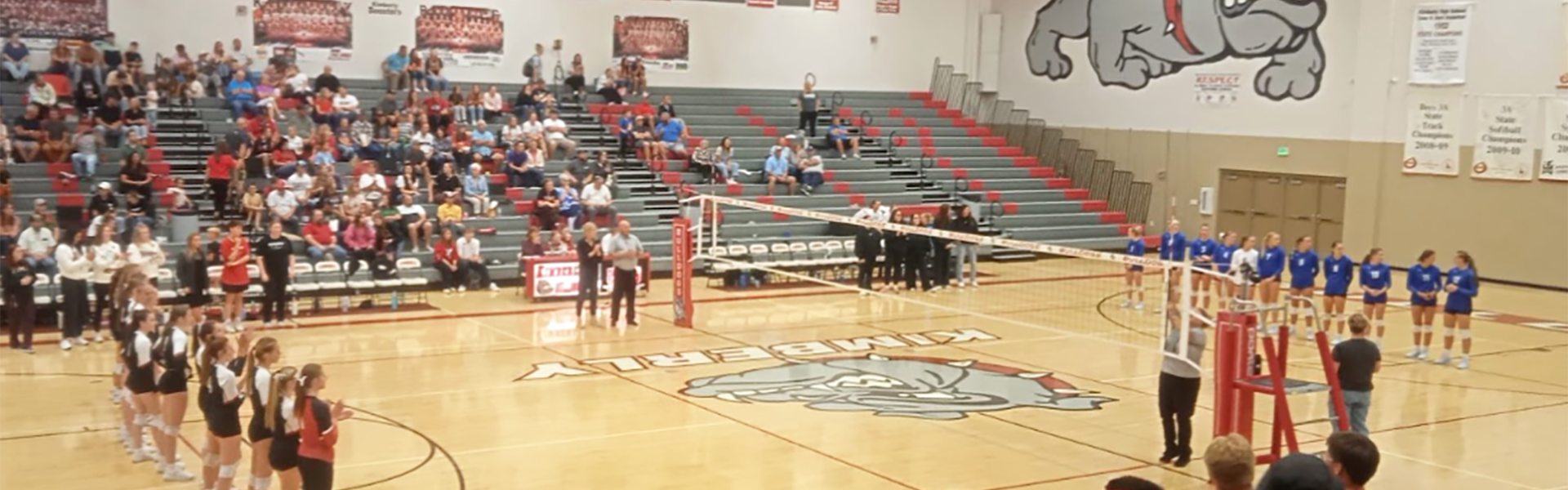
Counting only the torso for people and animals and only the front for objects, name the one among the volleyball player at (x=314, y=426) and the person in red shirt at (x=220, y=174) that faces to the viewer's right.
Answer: the volleyball player

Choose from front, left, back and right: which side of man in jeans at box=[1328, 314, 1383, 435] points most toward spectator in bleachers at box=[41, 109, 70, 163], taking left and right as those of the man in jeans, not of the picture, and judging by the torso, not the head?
left

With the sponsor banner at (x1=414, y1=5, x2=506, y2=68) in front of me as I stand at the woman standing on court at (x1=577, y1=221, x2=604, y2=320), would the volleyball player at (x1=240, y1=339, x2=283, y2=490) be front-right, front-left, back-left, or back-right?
back-left

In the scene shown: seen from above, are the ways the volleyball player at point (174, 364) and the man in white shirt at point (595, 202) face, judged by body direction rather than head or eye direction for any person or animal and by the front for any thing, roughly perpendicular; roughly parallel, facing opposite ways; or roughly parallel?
roughly perpendicular

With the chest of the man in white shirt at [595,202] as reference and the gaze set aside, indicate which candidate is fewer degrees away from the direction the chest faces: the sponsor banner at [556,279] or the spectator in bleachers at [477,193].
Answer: the sponsor banner

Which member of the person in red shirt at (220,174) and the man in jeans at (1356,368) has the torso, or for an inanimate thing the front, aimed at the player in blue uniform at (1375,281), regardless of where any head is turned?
the man in jeans

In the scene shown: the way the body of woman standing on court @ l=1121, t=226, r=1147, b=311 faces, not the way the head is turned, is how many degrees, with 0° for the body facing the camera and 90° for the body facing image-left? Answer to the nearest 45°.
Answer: approximately 45°

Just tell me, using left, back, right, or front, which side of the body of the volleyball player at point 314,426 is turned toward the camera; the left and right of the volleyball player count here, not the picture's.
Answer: right

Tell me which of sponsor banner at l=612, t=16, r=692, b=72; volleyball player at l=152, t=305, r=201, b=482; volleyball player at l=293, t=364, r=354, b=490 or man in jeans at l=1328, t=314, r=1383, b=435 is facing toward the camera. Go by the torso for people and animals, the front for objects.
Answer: the sponsor banner

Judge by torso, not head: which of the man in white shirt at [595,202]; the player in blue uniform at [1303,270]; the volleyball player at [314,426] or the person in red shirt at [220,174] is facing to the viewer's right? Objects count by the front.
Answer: the volleyball player

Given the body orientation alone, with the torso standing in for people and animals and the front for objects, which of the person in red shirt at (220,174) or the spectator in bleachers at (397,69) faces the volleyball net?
the spectator in bleachers

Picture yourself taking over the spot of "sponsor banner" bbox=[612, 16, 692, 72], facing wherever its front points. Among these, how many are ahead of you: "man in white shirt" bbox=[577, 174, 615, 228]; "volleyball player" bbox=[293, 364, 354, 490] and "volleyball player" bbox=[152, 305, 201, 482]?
3

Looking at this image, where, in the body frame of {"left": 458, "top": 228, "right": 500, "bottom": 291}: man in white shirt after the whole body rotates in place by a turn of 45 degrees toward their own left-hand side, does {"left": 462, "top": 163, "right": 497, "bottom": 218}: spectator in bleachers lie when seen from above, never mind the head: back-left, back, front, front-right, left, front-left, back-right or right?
left

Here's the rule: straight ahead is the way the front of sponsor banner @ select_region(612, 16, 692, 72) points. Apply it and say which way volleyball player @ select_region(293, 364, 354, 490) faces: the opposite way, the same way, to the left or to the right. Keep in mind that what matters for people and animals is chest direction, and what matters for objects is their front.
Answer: to the left
